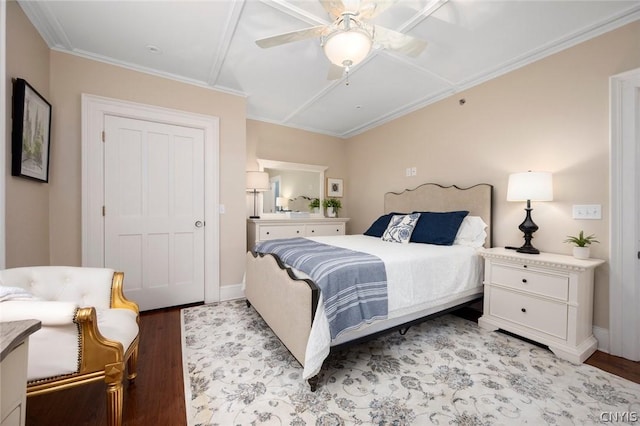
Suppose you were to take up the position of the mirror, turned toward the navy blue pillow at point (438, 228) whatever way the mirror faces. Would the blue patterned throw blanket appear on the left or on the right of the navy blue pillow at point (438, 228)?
right

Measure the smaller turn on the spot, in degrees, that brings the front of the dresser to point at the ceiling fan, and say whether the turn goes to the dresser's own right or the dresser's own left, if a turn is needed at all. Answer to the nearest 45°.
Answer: approximately 45° to the dresser's own right

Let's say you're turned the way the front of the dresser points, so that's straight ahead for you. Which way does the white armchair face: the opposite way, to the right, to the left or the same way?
to the left

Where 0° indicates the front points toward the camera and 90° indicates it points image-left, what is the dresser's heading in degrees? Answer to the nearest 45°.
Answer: approximately 315°

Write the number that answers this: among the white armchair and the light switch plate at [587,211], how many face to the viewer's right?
1

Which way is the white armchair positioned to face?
to the viewer's right
